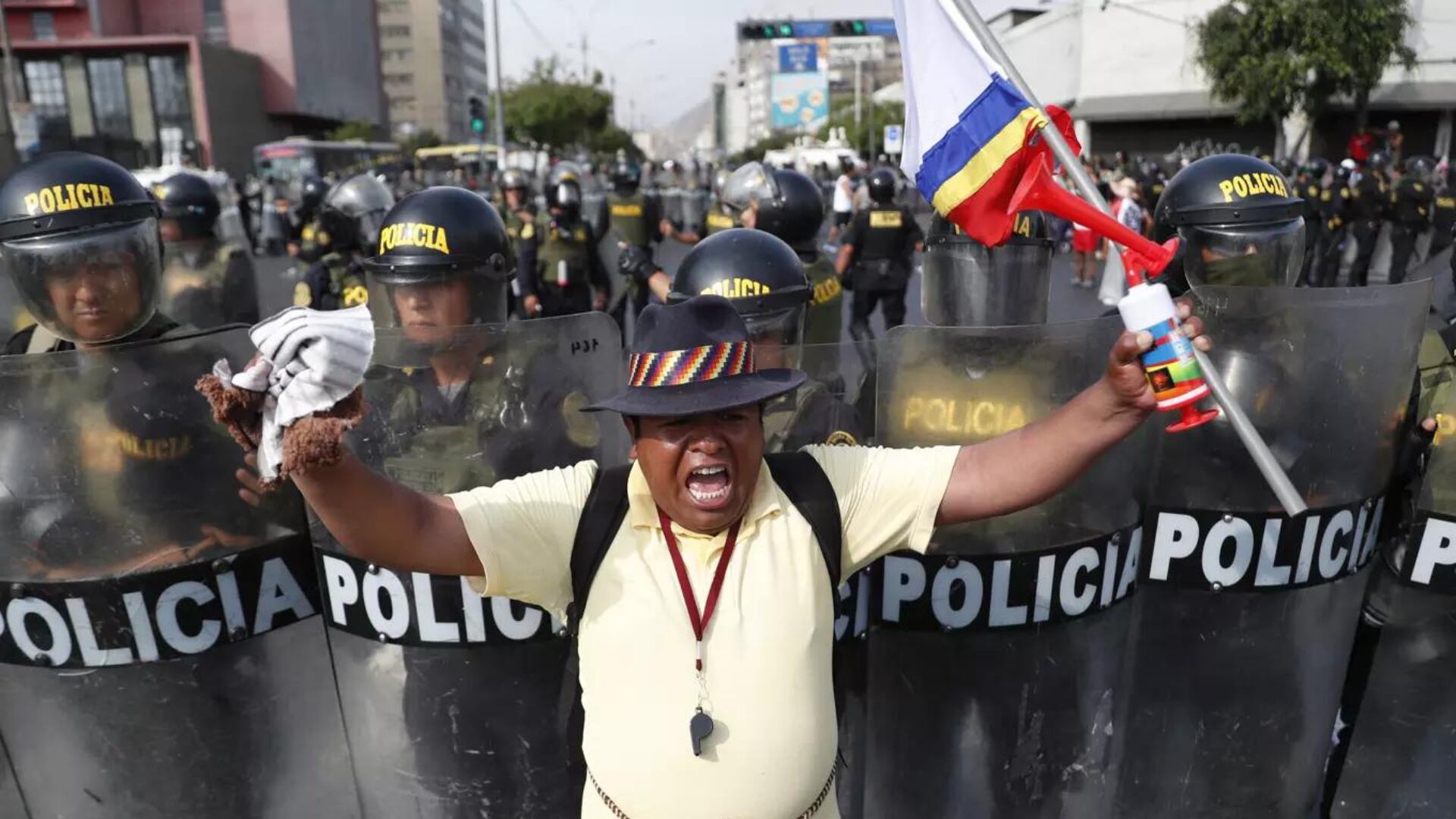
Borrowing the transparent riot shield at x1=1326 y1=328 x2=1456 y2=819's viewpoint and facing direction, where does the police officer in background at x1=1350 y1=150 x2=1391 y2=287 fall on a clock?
The police officer in background is roughly at 6 o'clock from the transparent riot shield.

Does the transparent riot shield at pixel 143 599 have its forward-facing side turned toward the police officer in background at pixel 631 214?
no

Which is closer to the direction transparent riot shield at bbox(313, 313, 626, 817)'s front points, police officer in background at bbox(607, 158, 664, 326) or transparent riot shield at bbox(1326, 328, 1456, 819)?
the transparent riot shield

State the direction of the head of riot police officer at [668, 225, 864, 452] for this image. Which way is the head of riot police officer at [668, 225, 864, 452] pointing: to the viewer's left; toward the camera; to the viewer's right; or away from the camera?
toward the camera

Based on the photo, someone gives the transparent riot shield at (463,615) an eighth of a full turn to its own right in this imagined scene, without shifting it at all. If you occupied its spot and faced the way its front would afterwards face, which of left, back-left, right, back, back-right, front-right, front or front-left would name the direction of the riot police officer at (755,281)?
back

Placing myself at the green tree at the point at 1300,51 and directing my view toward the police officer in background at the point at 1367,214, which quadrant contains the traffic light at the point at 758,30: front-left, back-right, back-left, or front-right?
back-right

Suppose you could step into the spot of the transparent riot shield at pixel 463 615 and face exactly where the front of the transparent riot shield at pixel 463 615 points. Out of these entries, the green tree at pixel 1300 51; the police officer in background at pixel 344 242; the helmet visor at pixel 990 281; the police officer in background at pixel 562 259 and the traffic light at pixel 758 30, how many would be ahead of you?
0

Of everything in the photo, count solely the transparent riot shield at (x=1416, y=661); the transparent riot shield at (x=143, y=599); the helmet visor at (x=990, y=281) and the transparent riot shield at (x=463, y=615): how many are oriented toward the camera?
4

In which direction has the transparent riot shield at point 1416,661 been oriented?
toward the camera

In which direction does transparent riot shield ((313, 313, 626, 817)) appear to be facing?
toward the camera

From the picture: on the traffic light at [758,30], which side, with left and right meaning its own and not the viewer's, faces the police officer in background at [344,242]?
front

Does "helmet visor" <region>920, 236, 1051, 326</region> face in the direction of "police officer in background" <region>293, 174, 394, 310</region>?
no

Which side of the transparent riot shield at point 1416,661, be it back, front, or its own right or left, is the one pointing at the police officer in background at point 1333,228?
back
